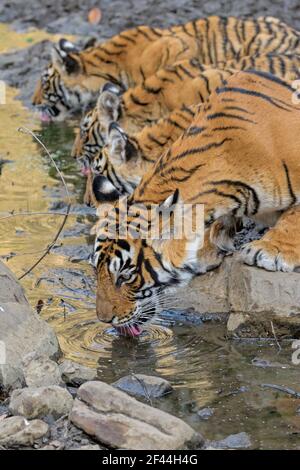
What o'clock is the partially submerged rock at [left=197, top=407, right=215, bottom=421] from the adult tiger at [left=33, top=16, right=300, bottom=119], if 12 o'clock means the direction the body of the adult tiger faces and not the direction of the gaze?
The partially submerged rock is roughly at 9 o'clock from the adult tiger.

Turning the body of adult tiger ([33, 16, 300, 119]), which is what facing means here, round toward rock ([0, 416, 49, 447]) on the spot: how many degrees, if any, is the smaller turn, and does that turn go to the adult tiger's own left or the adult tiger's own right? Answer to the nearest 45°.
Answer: approximately 90° to the adult tiger's own left

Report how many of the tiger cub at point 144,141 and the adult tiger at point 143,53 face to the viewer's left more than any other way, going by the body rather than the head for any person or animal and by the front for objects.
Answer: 2

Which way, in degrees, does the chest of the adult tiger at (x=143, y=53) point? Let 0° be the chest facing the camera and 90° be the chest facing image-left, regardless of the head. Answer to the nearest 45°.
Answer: approximately 90°

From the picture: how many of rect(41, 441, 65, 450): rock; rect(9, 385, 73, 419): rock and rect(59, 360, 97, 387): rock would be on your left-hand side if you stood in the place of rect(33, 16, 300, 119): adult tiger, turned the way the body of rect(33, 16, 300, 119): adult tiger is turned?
3

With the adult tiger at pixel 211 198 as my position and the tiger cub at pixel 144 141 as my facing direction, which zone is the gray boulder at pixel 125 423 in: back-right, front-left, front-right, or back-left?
back-left

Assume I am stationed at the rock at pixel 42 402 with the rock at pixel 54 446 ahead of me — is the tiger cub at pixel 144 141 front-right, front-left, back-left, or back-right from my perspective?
back-left

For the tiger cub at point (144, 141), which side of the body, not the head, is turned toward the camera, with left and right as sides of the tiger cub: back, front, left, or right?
left
